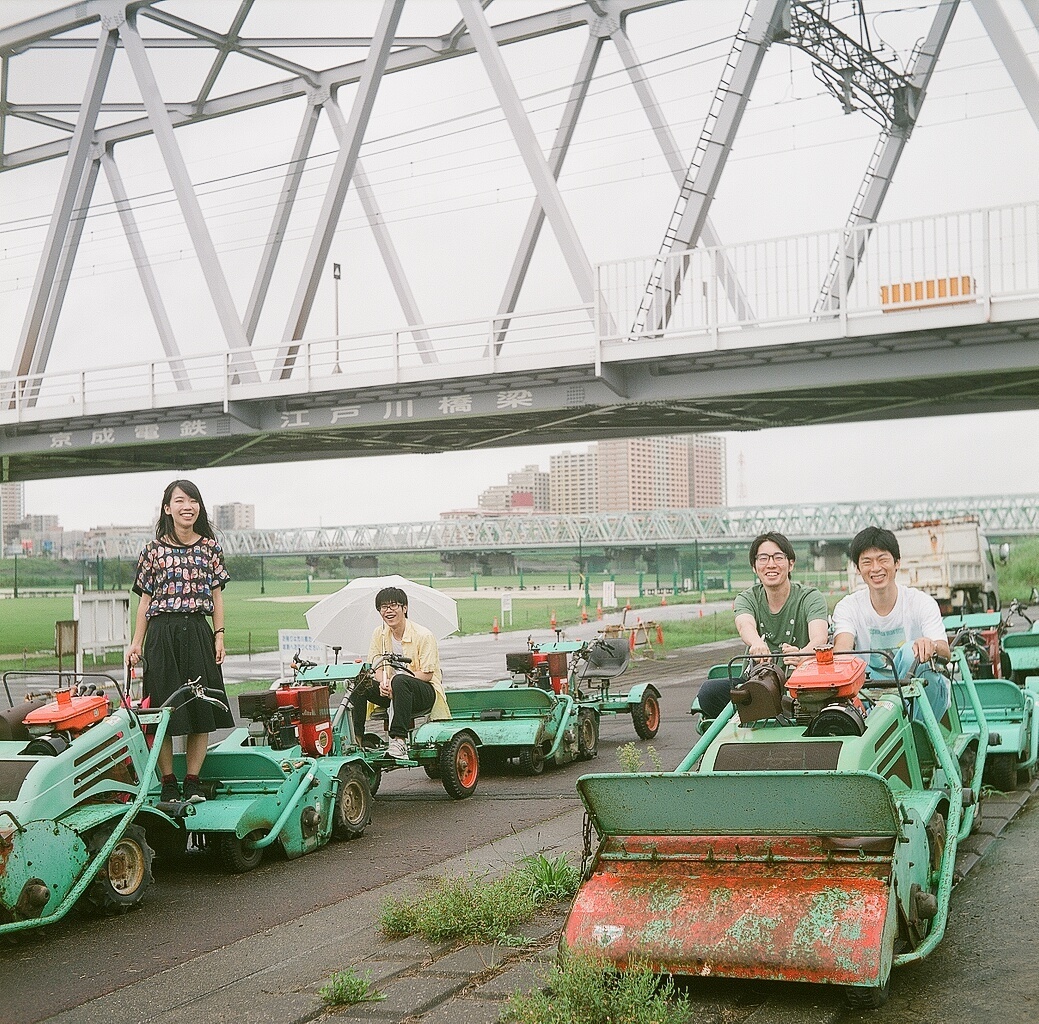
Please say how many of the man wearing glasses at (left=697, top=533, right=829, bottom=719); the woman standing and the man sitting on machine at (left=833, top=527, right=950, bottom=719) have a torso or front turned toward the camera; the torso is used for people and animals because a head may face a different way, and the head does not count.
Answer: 3

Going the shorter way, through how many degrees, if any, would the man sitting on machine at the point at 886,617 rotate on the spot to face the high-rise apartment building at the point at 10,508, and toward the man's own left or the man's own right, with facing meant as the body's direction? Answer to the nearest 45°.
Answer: approximately 135° to the man's own right

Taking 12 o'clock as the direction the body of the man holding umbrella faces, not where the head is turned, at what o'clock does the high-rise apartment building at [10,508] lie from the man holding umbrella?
The high-rise apartment building is roughly at 4 o'clock from the man holding umbrella.

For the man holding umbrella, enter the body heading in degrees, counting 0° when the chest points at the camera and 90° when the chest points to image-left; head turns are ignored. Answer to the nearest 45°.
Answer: approximately 45°

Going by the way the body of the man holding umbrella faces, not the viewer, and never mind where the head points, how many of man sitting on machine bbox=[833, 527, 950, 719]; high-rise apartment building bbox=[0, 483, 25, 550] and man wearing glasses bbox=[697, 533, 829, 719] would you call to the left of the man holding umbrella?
2

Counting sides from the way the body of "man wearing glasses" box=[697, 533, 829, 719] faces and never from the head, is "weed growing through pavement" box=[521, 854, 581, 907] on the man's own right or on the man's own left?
on the man's own right

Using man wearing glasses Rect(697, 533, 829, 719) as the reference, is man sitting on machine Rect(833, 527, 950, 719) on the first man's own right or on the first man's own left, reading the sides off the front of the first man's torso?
on the first man's own left

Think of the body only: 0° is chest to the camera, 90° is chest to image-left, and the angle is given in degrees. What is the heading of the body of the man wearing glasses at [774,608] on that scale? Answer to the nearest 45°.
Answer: approximately 0°

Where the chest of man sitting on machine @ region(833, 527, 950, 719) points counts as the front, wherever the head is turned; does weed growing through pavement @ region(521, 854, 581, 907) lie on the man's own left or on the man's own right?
on the man's own right

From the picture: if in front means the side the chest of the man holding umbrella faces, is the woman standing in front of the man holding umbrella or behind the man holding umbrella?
in front
